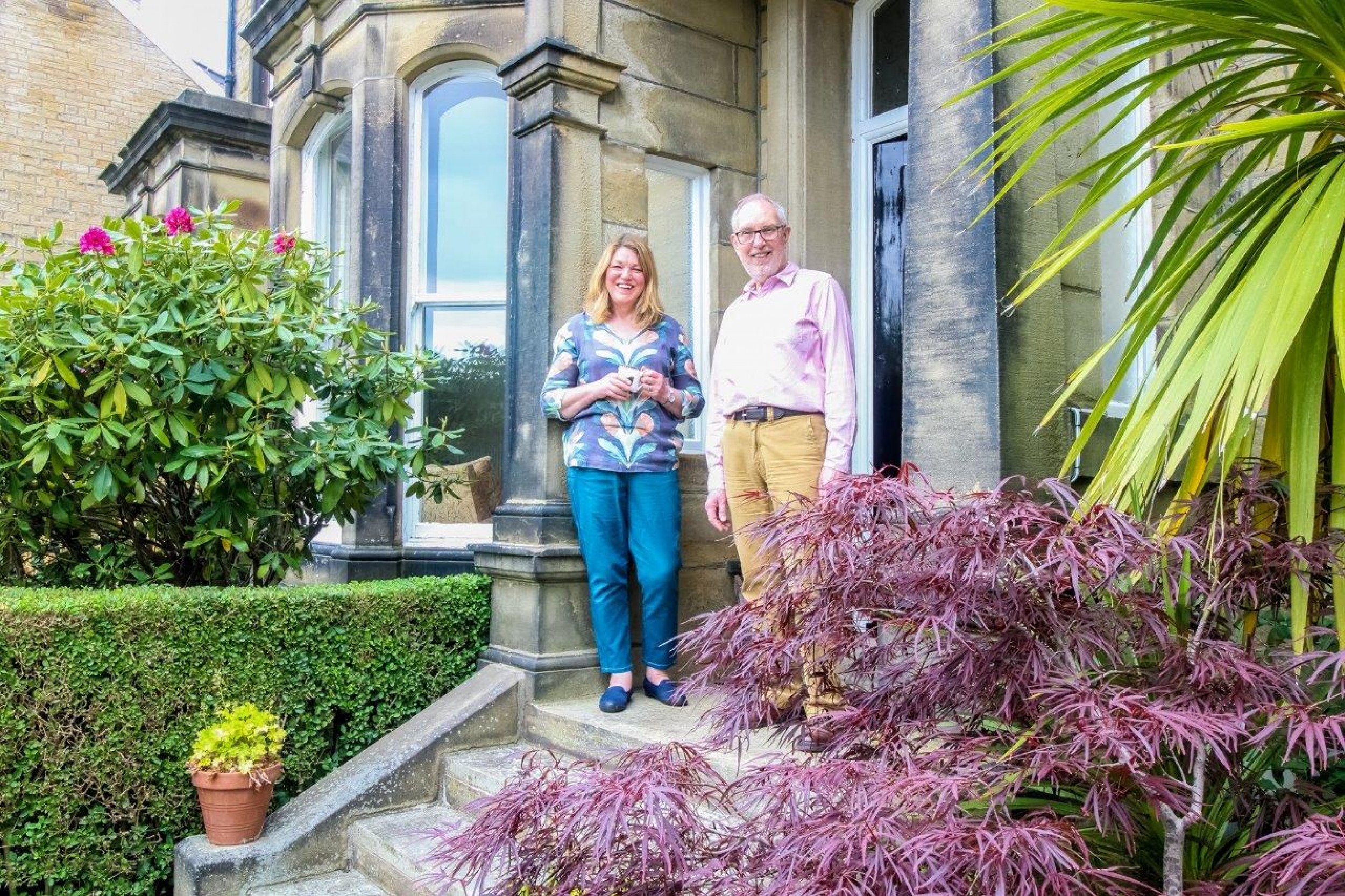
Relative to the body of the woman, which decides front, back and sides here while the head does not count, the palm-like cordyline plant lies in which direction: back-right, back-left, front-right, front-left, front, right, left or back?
front-left

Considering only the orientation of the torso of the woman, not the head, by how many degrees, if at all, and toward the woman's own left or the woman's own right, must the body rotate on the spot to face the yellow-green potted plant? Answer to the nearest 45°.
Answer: approximately 90° to the woman's own right

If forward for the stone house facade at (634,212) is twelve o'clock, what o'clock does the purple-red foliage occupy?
The purple-red foliage is roughly at 10 o'clock from the stone house facade.

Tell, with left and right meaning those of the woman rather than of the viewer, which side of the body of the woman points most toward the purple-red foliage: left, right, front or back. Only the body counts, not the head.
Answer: front

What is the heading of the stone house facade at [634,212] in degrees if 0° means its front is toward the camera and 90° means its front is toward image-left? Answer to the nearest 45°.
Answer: approximately 45°

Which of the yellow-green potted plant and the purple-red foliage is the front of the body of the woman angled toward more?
the purple-red foliage

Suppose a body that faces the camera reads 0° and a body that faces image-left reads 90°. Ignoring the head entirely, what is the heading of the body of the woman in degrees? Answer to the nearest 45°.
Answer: approximately 0°

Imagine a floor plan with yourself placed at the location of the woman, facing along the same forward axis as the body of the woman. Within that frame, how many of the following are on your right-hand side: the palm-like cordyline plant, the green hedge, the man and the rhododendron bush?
2
